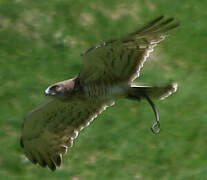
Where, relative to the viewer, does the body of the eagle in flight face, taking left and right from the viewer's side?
facing to the left of the viewer
